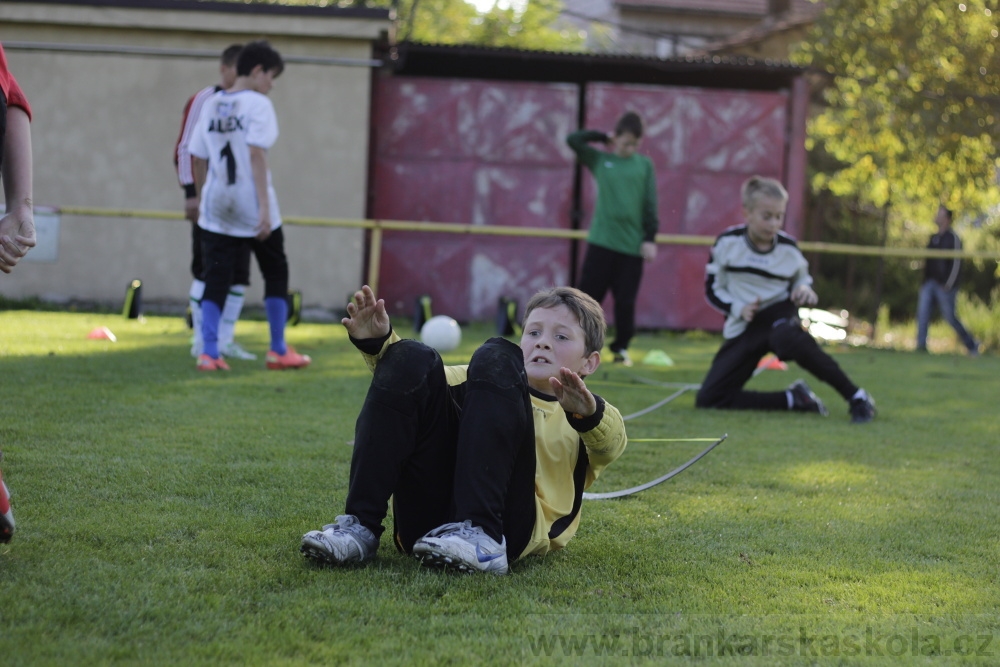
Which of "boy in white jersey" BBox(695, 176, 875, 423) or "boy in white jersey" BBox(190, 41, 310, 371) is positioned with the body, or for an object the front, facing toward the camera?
"boy in white jersey" BBox(695, 176, 875, 423)

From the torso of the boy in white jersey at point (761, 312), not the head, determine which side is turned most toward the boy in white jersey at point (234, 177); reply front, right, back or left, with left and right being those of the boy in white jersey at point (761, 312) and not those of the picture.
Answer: right

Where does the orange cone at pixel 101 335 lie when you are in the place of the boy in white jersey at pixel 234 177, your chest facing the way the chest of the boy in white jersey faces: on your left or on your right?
on your left

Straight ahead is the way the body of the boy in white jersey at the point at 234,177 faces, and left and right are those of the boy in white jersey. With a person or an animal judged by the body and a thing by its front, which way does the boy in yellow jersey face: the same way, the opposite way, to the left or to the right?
the opposite way

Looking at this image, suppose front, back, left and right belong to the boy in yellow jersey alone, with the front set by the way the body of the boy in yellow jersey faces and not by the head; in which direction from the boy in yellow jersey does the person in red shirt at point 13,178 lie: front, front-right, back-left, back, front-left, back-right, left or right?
front-right

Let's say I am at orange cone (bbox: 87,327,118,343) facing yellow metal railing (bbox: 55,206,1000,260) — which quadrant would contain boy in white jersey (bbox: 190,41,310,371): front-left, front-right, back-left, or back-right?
back-right

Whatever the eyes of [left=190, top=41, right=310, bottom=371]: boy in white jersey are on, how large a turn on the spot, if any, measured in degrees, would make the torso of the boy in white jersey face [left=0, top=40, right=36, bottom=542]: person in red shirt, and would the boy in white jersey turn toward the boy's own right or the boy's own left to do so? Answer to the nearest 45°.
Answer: approximately 135° to the boy's own right

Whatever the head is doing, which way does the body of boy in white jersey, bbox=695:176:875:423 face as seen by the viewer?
toward the camera

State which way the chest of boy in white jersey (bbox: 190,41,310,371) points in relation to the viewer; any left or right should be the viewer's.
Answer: facing away from the viewer and to the right of the viewer

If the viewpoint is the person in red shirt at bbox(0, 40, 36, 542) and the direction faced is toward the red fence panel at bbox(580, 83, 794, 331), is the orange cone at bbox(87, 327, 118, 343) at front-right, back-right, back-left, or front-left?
front-left

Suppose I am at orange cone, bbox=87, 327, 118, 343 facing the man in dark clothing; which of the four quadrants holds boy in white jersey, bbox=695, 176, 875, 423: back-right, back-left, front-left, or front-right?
front-right

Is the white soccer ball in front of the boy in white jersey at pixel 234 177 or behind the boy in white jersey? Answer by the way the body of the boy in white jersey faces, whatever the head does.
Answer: in front

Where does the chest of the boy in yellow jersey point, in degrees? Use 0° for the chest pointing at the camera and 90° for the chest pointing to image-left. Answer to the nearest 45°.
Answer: approximately 45°

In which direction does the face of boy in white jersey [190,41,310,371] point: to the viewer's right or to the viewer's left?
to the viewer's right
